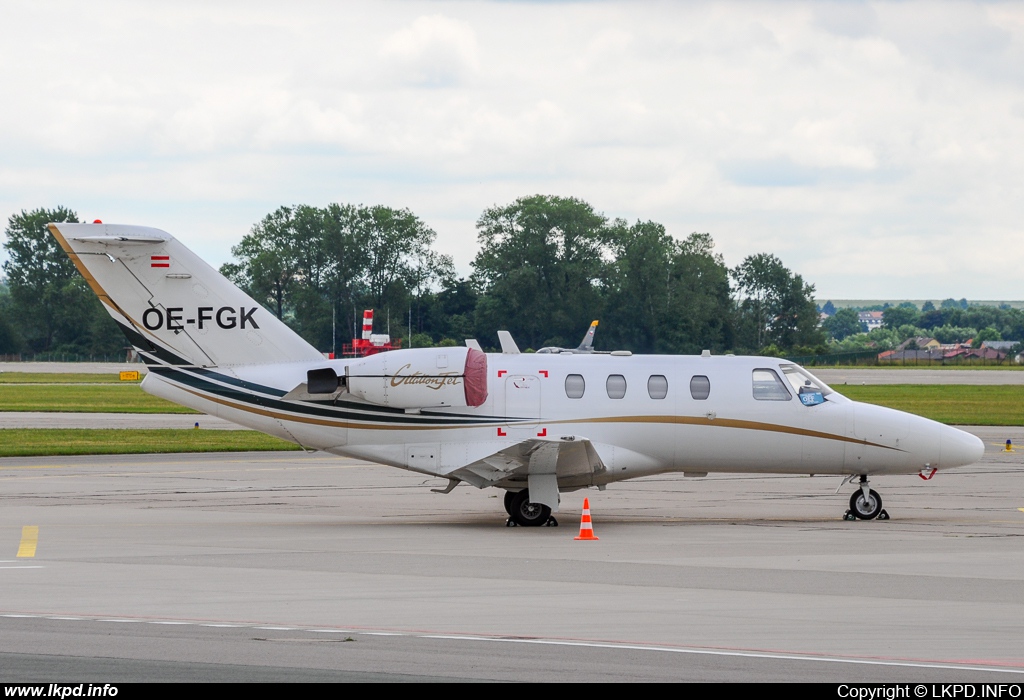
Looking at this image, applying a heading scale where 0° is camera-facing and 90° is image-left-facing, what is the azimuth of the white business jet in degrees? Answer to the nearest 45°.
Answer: approximately 270°
